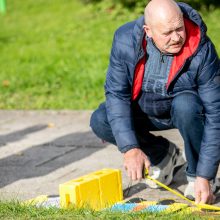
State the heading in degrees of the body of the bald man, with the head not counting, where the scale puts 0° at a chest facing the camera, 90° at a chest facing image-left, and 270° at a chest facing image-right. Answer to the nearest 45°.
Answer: approximately 0°

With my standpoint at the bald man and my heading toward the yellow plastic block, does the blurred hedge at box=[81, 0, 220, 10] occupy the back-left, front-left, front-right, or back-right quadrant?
back-right

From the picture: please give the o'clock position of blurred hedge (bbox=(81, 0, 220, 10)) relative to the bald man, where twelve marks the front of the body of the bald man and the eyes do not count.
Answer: The blurred hedge is roughly at 6 o'clock from the bald man.

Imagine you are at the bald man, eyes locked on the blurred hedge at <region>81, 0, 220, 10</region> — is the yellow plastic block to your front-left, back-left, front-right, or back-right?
back-left
